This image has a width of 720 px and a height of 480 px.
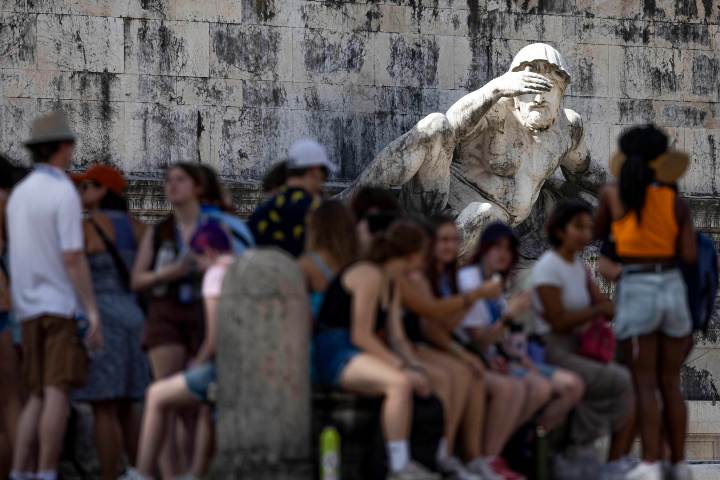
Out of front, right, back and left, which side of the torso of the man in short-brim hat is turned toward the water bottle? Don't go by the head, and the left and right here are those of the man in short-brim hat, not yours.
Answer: right

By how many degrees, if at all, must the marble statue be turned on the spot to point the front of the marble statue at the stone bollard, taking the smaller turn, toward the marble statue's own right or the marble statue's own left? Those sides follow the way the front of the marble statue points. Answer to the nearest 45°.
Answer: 0° — it already faces it

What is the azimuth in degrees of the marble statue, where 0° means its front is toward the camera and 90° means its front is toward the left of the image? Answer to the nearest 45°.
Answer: approximately 0°

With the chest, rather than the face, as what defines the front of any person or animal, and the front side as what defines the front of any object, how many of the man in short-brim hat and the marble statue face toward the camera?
1

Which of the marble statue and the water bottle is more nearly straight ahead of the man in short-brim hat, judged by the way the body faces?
the marble statue

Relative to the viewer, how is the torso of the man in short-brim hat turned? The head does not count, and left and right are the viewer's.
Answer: facing away from the viewer and to the right of the viewer
